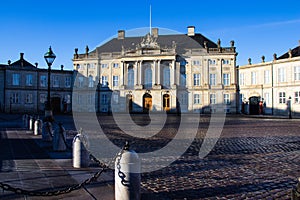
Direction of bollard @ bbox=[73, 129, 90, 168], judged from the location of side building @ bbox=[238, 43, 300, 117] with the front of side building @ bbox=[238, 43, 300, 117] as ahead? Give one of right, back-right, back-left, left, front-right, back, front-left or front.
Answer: front-left

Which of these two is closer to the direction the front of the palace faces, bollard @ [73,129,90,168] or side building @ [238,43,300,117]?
the bollard

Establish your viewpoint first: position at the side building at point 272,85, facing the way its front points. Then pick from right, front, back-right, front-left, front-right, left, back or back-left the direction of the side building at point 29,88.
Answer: front-right

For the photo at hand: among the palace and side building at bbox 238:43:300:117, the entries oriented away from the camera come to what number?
0

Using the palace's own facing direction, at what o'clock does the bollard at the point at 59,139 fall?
The bollard is roughly at 12 o'clock from the palace.

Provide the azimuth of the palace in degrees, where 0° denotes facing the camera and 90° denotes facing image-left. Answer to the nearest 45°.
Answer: approximately 0°

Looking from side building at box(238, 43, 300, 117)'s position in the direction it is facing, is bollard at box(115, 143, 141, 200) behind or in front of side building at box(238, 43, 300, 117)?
in front

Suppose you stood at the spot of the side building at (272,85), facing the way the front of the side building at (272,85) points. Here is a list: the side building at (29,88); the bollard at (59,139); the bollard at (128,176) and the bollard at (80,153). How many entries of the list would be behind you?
0

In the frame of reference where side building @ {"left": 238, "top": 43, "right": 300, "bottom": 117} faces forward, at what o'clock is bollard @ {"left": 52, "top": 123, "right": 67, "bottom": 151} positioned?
The bollard is roughly at 11 o'clock from the side building.

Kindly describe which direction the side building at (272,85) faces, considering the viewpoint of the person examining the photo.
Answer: facing the viewer and to the left of the viewer

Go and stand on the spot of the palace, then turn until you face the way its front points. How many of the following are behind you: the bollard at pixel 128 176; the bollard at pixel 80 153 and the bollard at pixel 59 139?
0

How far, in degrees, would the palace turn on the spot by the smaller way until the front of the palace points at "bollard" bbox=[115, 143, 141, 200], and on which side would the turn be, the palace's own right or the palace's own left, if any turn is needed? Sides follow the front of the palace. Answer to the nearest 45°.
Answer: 0° — it already faces it

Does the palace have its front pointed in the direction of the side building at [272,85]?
no

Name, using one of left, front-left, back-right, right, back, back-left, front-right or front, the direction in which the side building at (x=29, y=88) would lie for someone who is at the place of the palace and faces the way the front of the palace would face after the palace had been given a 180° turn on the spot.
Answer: left

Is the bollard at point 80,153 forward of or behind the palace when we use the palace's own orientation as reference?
forward
